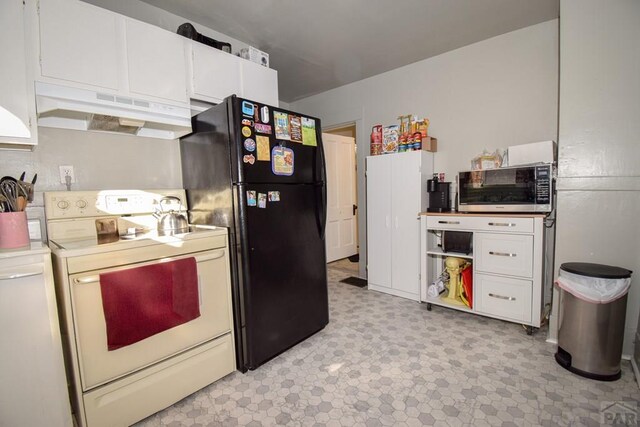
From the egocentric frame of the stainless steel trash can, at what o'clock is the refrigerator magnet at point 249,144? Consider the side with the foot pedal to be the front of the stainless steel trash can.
The refrigerator magnet is roughly at 12 o'clock from the stainless steel trash can.

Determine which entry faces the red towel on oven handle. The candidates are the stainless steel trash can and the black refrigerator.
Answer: the stainless steel trash can

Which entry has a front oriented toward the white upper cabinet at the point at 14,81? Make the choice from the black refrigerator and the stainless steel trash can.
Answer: the stainless steel trash can

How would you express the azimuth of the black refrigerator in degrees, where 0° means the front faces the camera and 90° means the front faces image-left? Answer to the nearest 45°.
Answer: approximately 315°

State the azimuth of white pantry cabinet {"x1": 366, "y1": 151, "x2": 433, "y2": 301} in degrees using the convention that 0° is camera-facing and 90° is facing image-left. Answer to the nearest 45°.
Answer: approximately 45°

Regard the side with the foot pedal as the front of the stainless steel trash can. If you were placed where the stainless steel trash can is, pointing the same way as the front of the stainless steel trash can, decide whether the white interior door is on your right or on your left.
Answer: on your right

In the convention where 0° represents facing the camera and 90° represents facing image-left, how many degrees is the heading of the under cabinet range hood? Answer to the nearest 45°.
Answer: approximately 315°

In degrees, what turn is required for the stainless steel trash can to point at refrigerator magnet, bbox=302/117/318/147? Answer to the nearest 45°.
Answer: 0° — it already faces it
